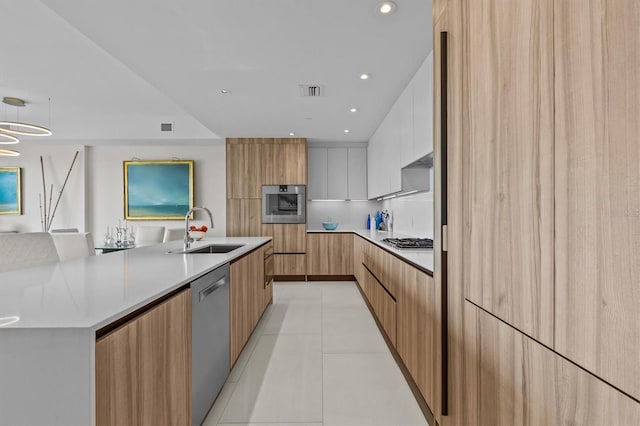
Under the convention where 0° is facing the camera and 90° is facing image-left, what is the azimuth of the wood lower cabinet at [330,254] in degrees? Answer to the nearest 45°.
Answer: approximately 0°

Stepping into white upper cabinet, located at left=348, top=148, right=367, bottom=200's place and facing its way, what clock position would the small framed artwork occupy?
The small framed artwork is roughly at 3 o'clock from the white upper cabinet.

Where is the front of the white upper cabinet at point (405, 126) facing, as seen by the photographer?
facing to the left of the viewer

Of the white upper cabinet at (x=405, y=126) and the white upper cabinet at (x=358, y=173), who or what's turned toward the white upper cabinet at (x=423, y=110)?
the white upper cabinet at (x=358, y=173)

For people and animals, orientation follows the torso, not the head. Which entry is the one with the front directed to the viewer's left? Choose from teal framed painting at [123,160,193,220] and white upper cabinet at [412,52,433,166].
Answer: the white upper cabinet

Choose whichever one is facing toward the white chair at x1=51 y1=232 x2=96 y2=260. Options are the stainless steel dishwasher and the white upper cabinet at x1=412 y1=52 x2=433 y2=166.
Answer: the white upper cabinet

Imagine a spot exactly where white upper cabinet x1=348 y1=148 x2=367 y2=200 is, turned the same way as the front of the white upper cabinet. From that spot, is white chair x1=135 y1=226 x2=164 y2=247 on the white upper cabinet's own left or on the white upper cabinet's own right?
on the white upper cabinet's own right

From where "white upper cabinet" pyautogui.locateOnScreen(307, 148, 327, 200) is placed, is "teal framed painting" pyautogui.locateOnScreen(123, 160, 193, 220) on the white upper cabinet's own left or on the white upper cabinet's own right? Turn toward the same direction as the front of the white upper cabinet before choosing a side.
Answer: on the white upper cabinet's own right

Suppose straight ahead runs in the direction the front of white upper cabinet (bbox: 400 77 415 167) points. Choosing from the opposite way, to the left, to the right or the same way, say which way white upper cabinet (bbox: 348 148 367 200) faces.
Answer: to the left

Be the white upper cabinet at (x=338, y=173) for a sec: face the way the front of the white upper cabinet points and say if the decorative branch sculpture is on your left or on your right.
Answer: on your right

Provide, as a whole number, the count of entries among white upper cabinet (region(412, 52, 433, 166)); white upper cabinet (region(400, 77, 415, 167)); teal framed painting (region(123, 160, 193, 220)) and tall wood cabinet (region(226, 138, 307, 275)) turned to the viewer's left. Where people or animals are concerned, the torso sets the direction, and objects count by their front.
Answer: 2
